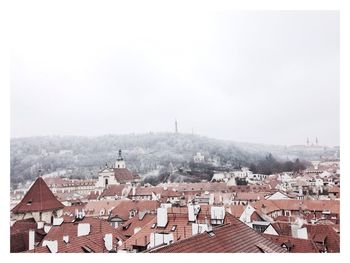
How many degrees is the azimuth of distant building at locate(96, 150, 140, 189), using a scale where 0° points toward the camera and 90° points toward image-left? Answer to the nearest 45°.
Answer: approximately 45°
